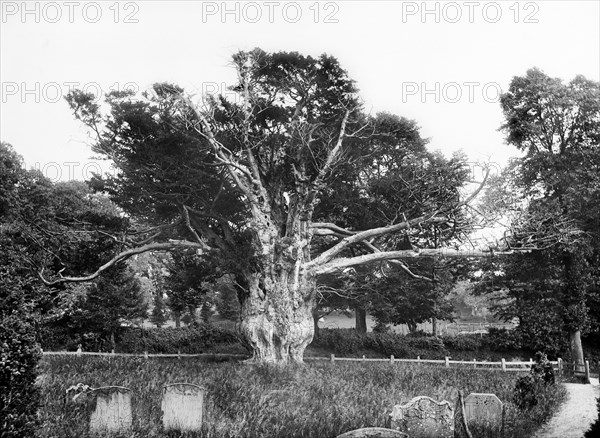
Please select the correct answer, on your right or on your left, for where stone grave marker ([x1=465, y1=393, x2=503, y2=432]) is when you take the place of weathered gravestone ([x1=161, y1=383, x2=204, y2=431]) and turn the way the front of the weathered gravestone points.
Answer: on your left

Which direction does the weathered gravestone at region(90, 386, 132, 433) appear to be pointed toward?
toward the camera

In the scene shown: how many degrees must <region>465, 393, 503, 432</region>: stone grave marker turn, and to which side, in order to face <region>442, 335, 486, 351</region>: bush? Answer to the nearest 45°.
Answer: approximately 180°

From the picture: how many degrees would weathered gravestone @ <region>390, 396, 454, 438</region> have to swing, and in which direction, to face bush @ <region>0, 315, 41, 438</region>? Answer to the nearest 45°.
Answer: approximately 45° to its right

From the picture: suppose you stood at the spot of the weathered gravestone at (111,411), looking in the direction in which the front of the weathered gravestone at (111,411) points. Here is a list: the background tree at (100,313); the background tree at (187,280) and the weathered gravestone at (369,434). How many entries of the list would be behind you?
2

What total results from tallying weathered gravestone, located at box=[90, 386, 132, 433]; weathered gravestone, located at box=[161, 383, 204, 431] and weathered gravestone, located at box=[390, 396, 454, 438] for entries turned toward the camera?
3

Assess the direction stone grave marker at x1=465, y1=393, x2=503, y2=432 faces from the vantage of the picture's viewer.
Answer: facing the viewer

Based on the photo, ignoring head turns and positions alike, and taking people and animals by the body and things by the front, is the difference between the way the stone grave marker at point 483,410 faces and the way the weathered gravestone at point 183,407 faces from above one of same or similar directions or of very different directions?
same or similar directions

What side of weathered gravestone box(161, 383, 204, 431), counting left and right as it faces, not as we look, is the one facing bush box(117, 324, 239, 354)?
back

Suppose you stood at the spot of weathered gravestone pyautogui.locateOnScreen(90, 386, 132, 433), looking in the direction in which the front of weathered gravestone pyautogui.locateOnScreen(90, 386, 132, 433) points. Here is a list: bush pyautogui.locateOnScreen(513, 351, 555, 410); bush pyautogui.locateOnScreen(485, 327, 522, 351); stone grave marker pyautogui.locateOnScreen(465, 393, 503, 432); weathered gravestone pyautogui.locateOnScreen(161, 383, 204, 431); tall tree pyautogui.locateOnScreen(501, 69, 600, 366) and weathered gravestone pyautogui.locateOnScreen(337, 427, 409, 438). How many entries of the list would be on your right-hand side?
0

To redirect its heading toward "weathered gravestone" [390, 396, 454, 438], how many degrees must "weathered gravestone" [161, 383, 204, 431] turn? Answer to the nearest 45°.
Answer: approximately 90° to its left

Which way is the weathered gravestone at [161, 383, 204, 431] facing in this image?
toward the camera

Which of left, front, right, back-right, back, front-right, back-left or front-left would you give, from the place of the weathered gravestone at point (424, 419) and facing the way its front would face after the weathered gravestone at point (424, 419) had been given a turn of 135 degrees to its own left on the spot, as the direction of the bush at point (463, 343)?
front-left
